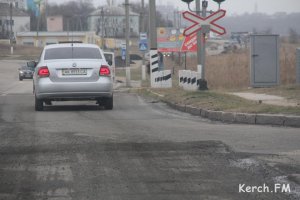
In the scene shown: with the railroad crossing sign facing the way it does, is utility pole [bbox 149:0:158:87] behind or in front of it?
behind

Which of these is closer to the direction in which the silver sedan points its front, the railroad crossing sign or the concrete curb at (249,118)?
the railroad crossing sign

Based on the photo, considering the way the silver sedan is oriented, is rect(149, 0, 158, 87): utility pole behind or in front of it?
in front

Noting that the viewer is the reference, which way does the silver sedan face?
facing away from the viewer

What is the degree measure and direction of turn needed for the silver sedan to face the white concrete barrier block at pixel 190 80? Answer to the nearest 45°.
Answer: approximately 45° to its right

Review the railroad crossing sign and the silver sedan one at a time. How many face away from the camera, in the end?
1

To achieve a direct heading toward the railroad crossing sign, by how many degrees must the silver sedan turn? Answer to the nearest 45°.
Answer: approximately 45° to its right

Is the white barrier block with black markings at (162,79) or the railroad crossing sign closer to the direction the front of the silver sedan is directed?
the white barrier block with black markings

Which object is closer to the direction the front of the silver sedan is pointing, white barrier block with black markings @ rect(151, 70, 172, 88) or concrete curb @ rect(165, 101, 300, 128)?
the white barrier block with black markings

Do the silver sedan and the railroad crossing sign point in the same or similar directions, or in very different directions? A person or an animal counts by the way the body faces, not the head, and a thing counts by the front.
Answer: very different directions

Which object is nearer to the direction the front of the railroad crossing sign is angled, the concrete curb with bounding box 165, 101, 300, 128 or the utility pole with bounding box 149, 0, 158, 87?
the concrete curb

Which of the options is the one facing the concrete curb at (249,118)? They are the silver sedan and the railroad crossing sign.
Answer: the railroad crossing sign

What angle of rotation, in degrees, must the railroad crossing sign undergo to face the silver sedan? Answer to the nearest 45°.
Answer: approximately 45° to its right

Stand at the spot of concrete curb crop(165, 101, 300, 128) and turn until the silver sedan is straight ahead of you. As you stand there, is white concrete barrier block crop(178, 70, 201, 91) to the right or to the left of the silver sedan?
right

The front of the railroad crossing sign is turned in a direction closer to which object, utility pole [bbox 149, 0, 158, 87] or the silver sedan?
the silver sedan
